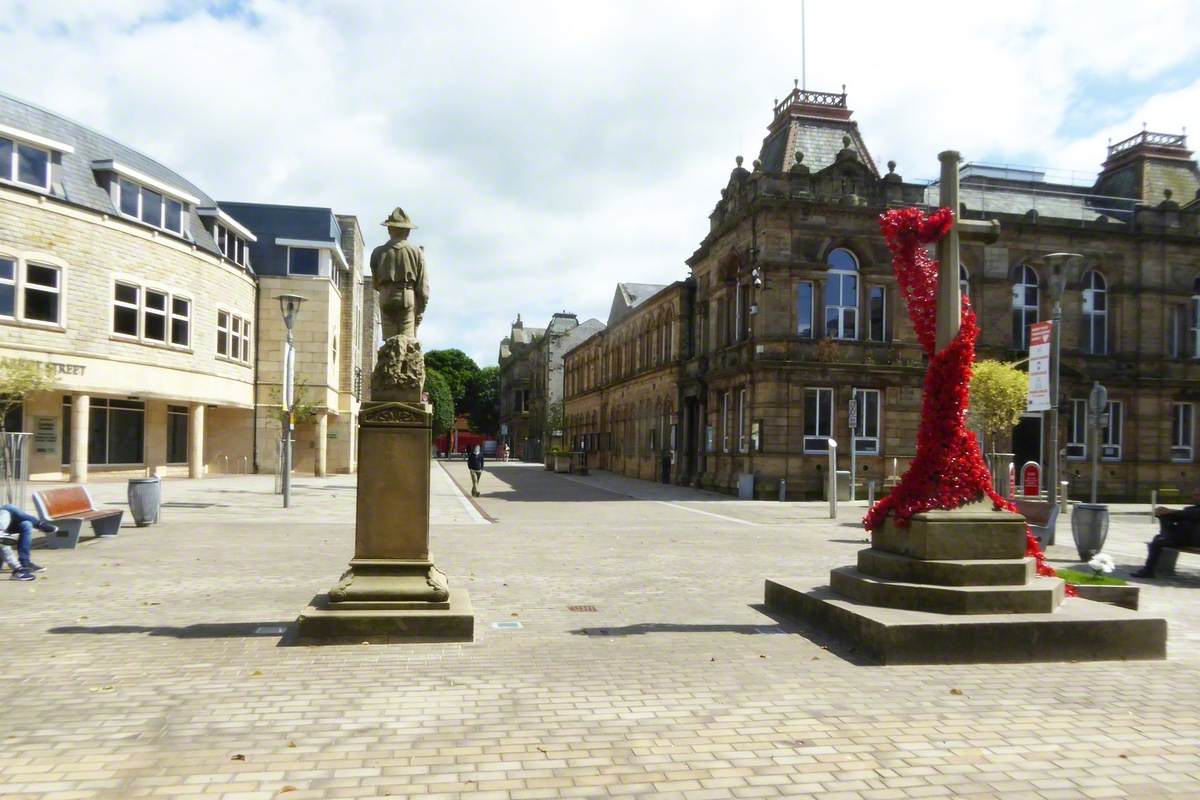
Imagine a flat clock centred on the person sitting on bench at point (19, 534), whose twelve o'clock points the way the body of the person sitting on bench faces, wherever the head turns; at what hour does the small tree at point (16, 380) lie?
The small tree is roughly at 9 o'clock from the person sitting on bench.

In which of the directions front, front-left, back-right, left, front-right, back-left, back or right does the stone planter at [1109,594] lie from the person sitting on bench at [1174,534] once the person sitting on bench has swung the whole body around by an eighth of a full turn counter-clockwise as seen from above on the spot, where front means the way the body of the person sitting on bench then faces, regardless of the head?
front-left

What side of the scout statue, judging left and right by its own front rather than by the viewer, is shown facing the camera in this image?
back

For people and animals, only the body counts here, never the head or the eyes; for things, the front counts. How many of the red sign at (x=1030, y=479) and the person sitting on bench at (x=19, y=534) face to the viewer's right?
1

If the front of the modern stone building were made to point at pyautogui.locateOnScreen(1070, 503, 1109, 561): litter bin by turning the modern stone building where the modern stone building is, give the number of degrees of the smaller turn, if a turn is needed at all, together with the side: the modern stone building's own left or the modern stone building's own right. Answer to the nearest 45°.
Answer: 0° — it already faces it

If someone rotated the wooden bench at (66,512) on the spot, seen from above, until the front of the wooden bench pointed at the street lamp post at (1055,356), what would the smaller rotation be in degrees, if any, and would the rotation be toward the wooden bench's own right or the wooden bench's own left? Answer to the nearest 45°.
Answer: approximately 45° to the wooden bench's own left

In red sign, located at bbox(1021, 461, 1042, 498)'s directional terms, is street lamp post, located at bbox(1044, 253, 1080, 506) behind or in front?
in front

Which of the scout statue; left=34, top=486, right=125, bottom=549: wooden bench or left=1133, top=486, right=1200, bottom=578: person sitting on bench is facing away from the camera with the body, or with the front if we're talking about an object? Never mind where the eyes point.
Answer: the scout statue

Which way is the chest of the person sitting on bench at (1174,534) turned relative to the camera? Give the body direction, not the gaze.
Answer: to the viewer's left

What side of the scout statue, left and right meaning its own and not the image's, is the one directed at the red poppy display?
right

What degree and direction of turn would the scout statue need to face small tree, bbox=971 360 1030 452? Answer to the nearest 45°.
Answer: approximately 45° to its right

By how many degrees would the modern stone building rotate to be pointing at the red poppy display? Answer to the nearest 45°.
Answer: approximately 45° to its right

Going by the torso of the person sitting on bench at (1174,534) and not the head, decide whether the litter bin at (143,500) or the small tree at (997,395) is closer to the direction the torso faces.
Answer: the litter bin

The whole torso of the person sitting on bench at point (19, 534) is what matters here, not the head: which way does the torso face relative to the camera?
to the viewer's right
